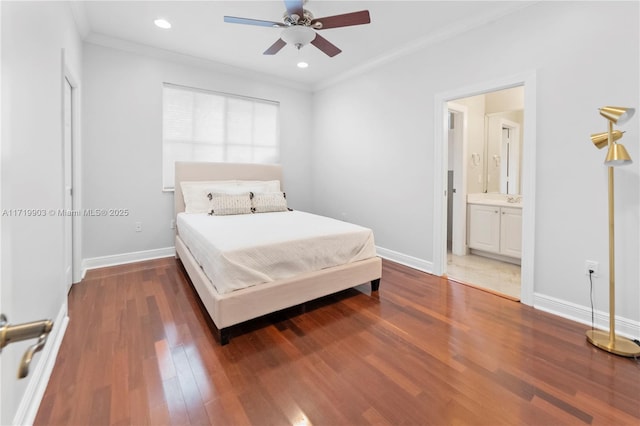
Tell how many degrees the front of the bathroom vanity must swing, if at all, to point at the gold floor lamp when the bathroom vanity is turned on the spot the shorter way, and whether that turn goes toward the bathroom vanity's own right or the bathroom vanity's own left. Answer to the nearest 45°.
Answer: approximately 45° to the bathroom vanity's own left

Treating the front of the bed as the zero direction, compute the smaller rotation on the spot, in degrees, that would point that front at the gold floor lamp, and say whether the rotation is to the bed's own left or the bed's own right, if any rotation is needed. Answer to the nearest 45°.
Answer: approximately 45° to the bed's own left

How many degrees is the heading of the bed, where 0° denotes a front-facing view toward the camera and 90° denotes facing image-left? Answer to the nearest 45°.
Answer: approximately 315°

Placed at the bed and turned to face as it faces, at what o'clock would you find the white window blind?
The white window blind is roughly at 7 o'clock from the bed.

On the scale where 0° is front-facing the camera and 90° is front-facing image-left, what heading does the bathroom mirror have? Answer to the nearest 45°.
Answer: approximately 45°

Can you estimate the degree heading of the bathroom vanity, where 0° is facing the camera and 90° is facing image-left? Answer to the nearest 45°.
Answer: approximately 45°
